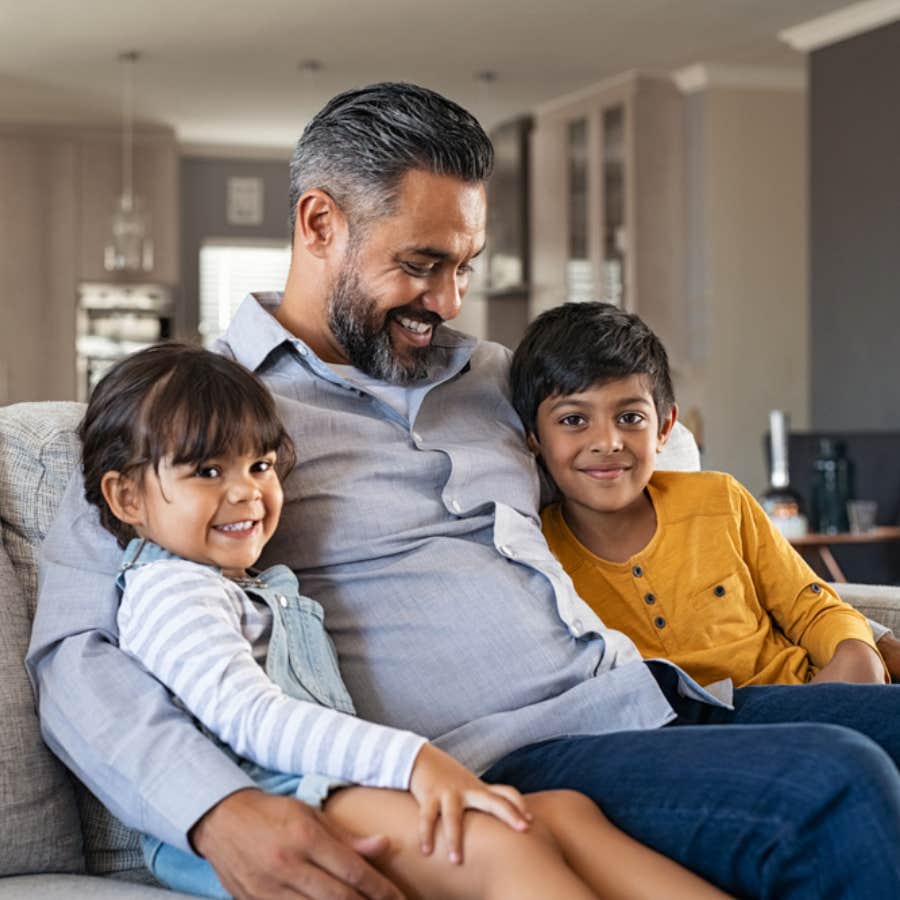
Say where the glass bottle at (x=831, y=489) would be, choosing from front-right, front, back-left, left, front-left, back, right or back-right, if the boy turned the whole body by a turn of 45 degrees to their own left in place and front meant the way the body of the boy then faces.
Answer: back-left

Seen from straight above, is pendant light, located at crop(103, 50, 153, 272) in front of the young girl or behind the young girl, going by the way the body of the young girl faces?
behind

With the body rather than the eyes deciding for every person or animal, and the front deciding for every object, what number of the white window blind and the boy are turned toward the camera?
2

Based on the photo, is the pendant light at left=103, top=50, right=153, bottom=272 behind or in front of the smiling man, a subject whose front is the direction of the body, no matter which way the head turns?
behind

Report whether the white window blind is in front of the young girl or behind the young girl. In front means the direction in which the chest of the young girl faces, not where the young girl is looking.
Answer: behind

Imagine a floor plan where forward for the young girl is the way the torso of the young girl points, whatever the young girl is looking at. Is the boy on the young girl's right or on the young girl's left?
on the young girl's left

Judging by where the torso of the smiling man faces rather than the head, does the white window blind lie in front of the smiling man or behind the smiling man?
behind

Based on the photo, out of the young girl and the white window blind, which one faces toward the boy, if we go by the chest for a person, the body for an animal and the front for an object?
the white window blind

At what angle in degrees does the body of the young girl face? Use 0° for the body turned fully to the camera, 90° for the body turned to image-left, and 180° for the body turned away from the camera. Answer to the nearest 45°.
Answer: approximately 315°
